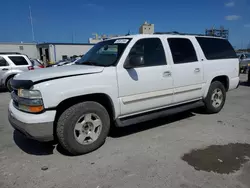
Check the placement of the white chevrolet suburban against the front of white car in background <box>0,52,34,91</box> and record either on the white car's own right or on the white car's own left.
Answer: on the white car's own left

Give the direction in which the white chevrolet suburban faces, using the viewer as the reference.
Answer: facing the viewer and to the left of the viewer

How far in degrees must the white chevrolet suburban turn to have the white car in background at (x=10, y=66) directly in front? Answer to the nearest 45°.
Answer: approximately 90° to its right

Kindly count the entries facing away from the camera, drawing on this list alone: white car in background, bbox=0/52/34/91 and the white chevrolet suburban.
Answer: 0
